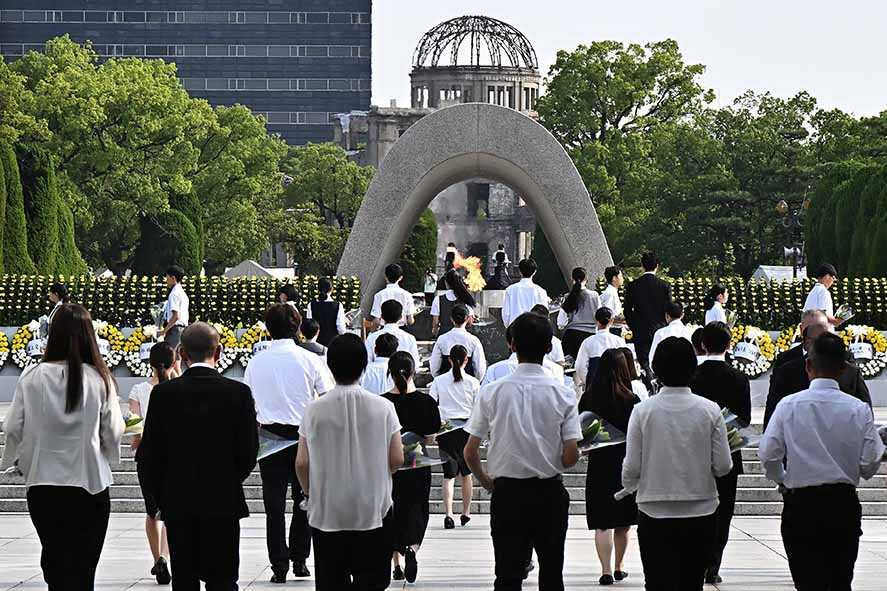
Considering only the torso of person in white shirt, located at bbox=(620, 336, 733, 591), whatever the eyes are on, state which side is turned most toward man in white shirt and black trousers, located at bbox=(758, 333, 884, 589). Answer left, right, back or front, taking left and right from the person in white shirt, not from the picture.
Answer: right

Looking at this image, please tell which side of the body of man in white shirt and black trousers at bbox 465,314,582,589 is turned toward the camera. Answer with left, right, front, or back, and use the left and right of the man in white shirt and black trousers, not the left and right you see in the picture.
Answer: back

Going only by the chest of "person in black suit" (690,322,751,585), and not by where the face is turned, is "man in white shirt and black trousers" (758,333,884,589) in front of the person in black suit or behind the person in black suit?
behind

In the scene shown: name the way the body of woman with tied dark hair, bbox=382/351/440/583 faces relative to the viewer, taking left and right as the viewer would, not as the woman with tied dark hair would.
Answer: facing away from the viewer

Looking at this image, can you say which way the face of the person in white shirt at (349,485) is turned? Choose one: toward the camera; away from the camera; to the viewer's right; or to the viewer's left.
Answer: away from the camera

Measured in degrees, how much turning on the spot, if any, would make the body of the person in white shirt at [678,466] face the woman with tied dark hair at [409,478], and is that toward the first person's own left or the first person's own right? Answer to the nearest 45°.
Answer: approximately 45° to the first person's own left

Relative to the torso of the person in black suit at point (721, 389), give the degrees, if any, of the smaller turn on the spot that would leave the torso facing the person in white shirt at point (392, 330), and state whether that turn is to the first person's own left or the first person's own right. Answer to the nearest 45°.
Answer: approximately 45° to the first person's own left

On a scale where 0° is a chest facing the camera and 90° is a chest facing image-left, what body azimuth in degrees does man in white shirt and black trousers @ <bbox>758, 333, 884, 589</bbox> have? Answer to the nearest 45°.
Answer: approximately 180°

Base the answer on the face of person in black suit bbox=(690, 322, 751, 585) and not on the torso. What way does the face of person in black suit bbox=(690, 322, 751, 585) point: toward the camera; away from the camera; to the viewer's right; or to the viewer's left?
away from the camera

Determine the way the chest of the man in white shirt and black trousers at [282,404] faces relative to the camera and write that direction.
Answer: away from the camera

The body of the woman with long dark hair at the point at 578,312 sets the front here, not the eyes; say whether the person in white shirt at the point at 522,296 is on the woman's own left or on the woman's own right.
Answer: on the woman's own left

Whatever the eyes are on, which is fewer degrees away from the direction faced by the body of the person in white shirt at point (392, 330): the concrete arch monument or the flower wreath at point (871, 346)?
the concrete arch monument

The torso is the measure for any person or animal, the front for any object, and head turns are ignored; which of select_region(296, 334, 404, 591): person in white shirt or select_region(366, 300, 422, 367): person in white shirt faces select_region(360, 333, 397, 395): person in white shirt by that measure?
select_region(296, 334, 404, 591): person in white shirt

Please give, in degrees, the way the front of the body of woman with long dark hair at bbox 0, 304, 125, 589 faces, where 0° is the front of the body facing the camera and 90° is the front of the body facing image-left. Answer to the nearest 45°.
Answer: approximately 180°

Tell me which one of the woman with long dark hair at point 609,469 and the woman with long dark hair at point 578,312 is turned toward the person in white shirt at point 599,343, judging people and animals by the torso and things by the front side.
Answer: the woman with long dark hair at point 609,469

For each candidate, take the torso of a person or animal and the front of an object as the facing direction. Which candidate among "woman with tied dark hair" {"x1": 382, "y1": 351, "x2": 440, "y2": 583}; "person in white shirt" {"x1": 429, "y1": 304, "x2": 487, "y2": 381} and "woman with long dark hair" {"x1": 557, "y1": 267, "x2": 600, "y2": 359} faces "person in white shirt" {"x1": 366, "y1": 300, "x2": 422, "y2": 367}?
"woman with tied dark hair" {"x1": 382, "y1": 351, "x2": 440, "y2": 583}
